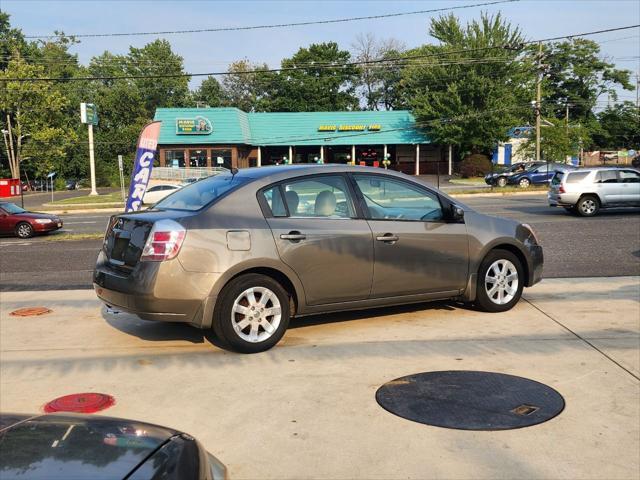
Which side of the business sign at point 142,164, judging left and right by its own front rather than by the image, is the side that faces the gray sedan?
front

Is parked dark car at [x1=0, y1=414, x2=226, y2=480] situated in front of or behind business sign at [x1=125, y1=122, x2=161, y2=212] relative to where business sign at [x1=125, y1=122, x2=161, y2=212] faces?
in front

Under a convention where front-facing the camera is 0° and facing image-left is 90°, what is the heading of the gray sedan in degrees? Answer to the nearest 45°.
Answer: approximately 225°

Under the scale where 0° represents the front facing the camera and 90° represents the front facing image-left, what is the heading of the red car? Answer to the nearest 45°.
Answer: approximately 315°

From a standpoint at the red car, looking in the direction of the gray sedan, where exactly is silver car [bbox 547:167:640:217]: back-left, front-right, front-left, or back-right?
front-left

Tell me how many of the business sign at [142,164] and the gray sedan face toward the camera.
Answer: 1

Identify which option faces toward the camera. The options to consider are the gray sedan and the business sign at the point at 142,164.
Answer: the business sign

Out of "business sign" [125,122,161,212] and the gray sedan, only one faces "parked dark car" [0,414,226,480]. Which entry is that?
the business sign

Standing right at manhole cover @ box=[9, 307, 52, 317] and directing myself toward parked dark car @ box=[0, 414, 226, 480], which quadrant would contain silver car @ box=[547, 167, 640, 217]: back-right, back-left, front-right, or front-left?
back-left

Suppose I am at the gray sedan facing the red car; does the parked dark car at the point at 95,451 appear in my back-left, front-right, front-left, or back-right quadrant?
back-left

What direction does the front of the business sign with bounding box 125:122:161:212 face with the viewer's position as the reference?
facing the viewer

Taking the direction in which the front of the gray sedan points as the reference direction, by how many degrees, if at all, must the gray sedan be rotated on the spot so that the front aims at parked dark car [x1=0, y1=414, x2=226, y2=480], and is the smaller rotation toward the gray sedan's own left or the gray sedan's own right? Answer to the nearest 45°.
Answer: approximately 135° to the gray sedan's own right

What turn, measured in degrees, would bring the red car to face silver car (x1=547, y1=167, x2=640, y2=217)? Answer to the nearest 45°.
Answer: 0° — it already faces it

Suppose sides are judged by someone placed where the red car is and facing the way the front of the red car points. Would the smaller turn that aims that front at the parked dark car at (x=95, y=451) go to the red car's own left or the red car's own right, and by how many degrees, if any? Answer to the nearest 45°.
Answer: approximately 45° to the red car's own right

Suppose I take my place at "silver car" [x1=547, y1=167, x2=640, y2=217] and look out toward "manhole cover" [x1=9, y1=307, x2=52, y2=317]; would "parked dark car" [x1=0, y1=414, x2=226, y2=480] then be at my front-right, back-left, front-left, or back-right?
front-left

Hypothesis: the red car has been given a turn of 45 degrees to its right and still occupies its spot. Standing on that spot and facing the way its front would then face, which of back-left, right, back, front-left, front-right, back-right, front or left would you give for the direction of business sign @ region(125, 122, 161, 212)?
front

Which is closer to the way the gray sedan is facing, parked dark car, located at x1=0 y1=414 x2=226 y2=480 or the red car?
the red car

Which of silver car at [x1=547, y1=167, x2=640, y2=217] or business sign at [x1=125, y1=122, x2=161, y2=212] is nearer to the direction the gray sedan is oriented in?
the silver car

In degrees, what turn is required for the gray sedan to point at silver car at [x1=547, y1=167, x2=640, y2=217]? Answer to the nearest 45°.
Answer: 0° — it already faces it

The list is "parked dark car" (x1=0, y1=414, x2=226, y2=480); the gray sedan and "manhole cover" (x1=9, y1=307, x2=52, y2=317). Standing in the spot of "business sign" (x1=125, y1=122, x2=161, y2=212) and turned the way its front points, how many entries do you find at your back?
0
